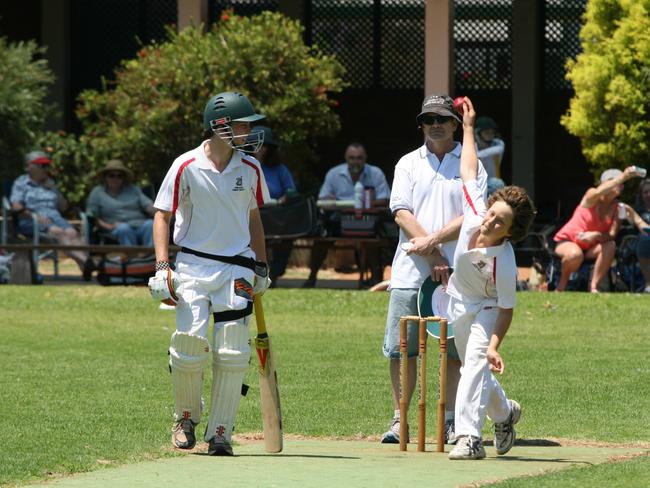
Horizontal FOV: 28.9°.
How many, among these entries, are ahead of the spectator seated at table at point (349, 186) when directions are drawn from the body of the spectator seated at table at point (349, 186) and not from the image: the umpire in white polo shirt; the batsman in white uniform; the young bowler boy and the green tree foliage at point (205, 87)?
3

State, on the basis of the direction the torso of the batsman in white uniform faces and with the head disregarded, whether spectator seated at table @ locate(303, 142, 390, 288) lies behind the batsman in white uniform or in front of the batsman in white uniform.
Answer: behind

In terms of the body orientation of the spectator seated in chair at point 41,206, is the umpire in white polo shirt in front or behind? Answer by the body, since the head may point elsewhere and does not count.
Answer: in front

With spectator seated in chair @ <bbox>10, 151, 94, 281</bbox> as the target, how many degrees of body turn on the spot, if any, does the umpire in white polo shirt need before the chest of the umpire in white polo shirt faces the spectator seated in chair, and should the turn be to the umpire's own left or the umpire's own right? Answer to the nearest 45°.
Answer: approximately 135° to the umpire's own right

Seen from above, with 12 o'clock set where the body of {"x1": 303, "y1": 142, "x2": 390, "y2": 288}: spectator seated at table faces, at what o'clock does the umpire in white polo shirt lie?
The umpire in white polo shirt is roughly at 12 o'clock from the spectator seated at table.

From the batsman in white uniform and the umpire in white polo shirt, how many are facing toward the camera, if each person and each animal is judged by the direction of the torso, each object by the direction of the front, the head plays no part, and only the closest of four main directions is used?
2

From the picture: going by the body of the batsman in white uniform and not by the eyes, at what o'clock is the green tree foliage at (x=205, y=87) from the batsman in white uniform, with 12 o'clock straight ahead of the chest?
The green tree foliage is roughly at 6 o'clock from the batsman in white uniform.

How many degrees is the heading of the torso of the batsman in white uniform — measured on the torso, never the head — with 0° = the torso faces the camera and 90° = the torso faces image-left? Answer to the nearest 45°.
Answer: approximately 0°

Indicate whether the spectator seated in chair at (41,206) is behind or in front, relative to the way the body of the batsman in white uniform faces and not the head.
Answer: behind

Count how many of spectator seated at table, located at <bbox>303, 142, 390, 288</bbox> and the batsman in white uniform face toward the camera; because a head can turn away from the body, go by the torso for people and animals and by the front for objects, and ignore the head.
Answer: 2
